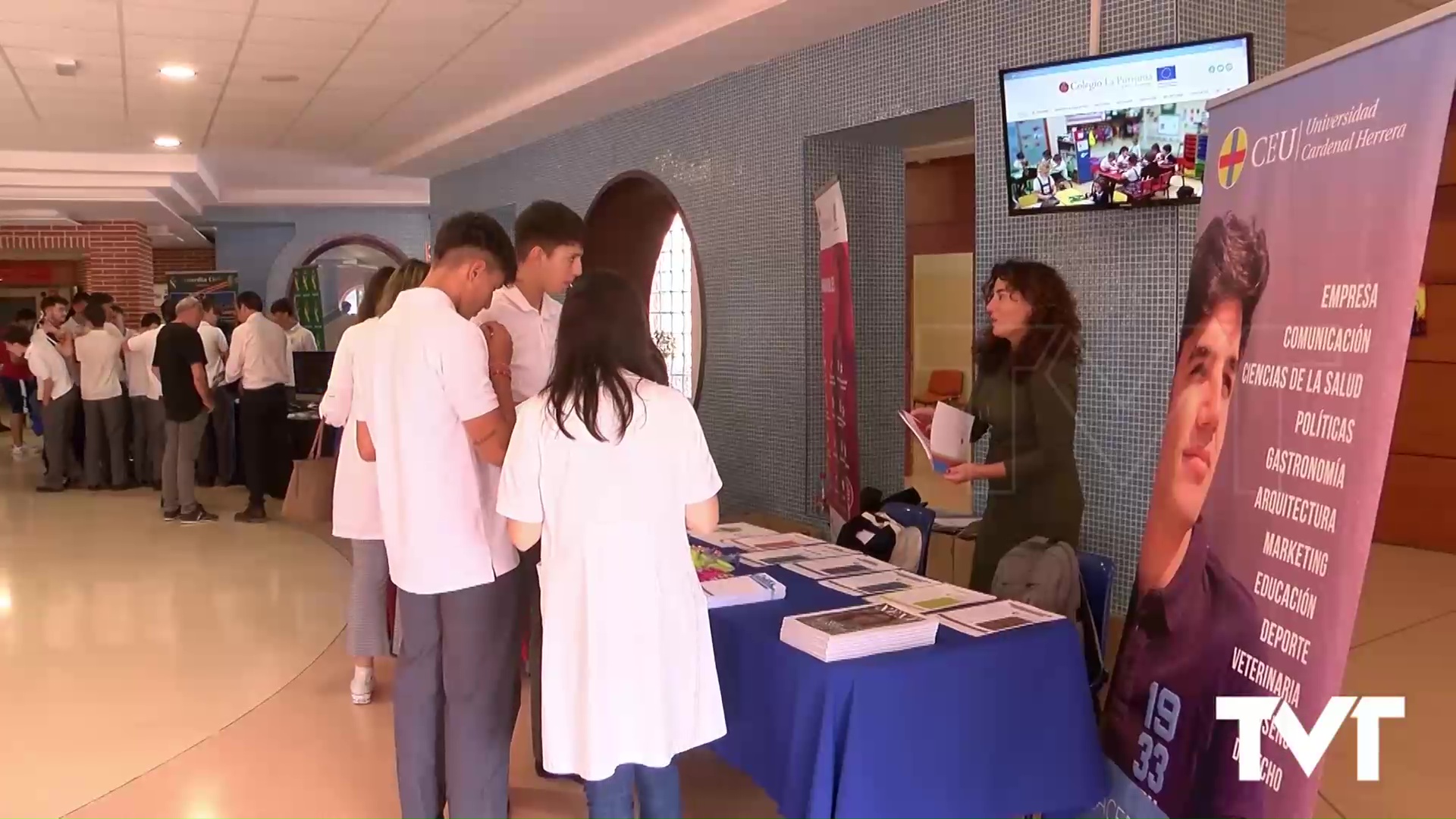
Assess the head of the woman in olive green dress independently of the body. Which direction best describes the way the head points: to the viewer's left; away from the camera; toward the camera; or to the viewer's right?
to the viewer's left

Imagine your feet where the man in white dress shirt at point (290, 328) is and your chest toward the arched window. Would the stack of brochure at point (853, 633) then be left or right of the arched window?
right

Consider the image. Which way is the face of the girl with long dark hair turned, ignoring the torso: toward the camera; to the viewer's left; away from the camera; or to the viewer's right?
away from the camera

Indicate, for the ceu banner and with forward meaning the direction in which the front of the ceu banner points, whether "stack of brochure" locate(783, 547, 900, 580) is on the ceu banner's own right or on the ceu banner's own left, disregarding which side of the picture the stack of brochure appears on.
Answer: on the ceu banner's own right

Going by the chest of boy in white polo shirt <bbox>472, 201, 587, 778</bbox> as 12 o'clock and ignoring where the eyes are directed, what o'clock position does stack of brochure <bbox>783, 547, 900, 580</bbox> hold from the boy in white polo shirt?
The stack of brochure is roughly at 11 o'clock from the boy in white polo shirt.

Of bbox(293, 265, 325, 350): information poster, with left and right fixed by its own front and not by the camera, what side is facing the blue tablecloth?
front

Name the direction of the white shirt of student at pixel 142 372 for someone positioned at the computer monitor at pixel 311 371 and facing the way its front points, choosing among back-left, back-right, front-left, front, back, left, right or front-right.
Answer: back-right

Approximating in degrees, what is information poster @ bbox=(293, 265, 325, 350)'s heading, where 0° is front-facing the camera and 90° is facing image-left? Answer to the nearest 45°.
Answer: approximately 0°

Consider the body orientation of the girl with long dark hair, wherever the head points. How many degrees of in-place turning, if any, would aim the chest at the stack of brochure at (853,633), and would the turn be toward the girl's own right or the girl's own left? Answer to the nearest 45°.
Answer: approximately 90° to the girl's own right

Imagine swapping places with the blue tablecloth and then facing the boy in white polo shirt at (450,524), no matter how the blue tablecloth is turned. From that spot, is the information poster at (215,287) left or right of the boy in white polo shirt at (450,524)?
right

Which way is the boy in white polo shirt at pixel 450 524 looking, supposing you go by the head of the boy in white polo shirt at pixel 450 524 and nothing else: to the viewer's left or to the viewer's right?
to the viewer's right

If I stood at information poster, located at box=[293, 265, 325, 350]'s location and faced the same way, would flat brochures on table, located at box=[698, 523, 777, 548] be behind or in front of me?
in front
